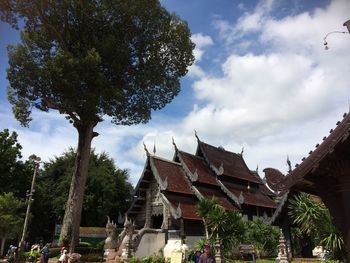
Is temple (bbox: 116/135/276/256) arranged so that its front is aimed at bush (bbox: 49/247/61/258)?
yes

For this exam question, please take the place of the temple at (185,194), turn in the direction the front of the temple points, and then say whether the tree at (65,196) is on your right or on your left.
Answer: on your right

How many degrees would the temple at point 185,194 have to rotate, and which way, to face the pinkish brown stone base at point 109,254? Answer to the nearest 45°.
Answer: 0° — it already faces it

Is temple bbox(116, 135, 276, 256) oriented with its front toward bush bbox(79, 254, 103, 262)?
yes

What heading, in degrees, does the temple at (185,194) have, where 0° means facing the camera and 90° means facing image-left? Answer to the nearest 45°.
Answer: approximately 45°
